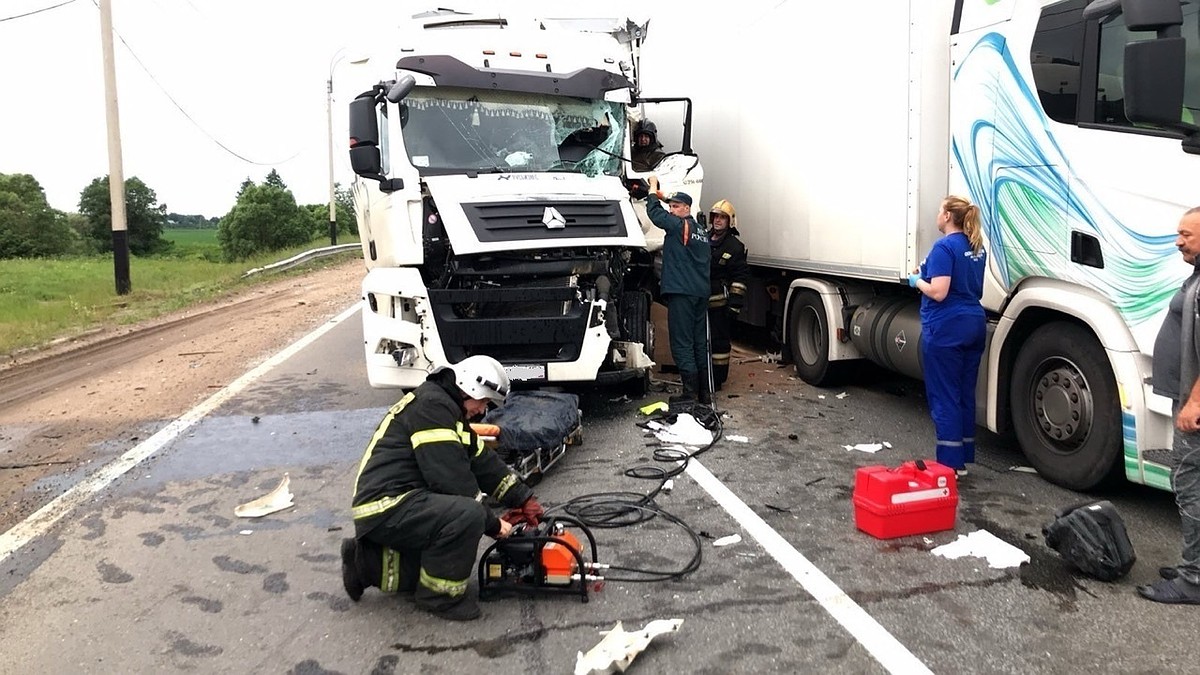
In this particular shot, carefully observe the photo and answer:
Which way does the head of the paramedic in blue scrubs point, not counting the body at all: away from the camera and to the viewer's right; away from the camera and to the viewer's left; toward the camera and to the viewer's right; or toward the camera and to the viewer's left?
away from the camera and to the viewer's left

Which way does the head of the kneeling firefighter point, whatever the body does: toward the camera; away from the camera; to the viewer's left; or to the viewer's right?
to the viewer's right

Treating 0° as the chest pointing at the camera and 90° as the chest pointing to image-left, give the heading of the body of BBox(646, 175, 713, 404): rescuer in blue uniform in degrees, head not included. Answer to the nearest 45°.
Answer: approximately 135°

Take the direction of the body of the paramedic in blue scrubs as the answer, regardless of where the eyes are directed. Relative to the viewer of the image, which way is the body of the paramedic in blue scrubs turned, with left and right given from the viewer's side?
facing away from the viewer and to the left of the viewer

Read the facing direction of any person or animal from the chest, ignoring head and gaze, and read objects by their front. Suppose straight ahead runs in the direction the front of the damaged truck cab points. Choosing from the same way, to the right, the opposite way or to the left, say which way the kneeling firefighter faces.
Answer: to the left

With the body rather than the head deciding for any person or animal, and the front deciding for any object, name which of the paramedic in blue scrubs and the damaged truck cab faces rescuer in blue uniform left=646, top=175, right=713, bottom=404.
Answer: the paramedic in blue scrubs

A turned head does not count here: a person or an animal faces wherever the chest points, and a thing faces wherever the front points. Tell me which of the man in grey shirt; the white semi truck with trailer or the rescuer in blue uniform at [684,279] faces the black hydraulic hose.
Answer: the man in grey shirt

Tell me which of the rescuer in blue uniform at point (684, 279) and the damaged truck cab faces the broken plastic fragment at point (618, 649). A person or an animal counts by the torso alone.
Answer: the damaged truck cab

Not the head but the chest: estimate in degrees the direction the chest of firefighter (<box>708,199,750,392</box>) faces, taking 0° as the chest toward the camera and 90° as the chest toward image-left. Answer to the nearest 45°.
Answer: approximately 45°

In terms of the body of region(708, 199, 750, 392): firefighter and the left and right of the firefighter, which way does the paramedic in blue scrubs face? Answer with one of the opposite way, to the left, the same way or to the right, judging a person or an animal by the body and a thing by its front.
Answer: to the right

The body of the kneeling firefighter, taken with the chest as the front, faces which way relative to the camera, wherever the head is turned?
to the viewer's right

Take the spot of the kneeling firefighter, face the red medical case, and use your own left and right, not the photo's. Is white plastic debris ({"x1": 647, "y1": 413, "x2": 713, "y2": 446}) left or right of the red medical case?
left

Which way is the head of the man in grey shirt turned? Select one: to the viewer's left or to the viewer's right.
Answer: to the viewer's left

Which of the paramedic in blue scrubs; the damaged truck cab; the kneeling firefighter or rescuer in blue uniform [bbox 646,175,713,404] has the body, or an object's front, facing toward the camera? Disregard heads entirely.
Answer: the damaged truck cab
